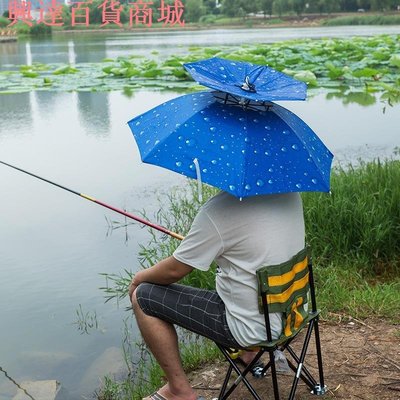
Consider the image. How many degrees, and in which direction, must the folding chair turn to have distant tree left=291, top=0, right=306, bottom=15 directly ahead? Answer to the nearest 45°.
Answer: approximately 45° to its right

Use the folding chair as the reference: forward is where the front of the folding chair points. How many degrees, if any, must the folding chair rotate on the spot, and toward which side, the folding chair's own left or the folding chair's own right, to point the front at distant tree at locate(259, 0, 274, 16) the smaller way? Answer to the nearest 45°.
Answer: approximately 45° to the folding chair's own right

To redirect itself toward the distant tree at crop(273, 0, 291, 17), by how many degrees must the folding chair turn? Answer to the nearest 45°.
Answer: approximately 45° to its right

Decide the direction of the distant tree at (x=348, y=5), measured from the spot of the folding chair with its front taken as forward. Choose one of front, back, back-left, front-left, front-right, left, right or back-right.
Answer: front-right

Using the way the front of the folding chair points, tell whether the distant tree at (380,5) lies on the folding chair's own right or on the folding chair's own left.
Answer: on the folding chair's own right

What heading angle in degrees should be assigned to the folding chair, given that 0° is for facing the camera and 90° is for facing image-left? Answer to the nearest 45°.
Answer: approximately 135°
